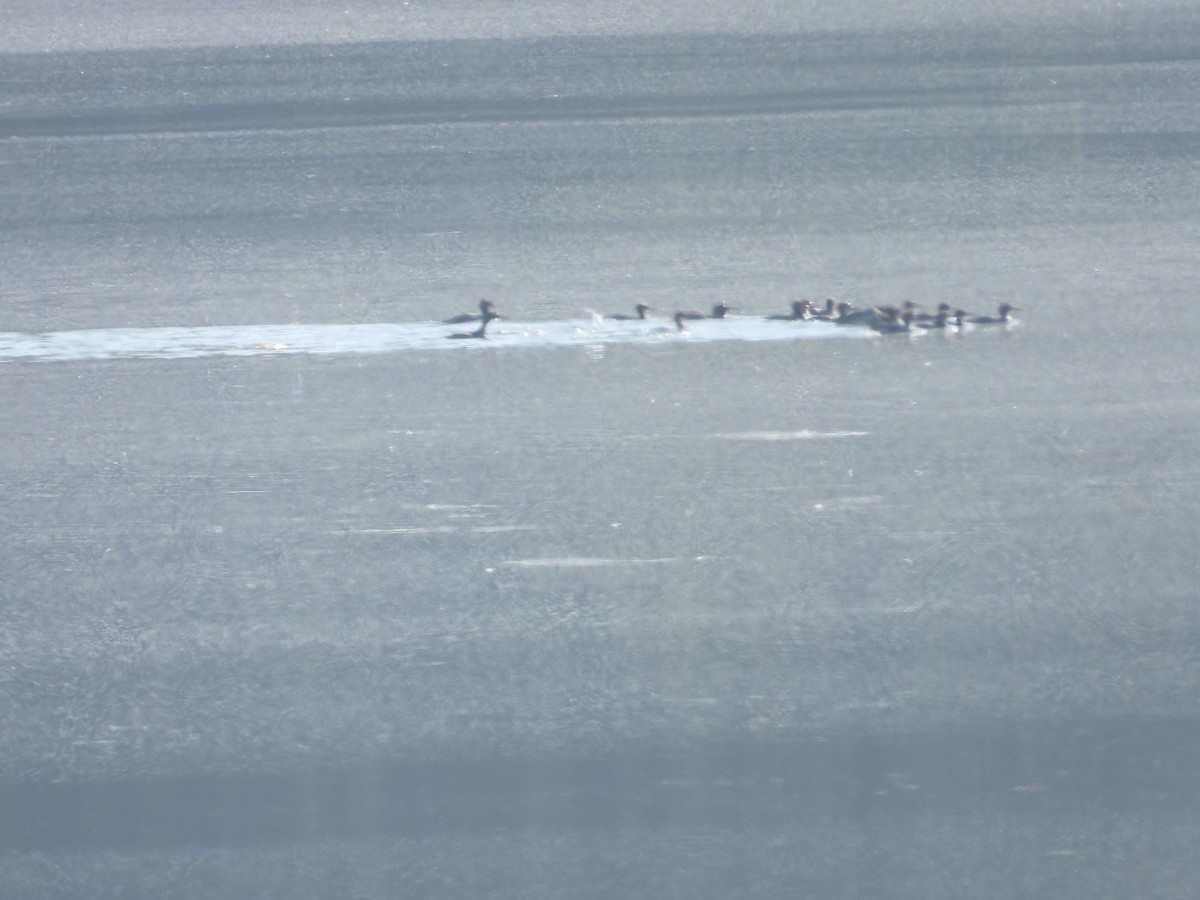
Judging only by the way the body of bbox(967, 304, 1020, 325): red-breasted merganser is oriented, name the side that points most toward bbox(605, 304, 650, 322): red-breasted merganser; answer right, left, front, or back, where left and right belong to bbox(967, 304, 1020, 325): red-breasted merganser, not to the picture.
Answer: back

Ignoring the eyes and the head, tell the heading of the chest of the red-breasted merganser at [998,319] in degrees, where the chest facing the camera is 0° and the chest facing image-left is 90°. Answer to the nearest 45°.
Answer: approximately 270°

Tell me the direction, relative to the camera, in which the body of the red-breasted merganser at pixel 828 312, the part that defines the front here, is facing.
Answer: to the viewer's right

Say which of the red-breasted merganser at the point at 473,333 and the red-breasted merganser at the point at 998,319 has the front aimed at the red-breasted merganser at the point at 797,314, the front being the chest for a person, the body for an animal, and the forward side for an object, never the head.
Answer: the red-breasted merganser at the point at 473,333

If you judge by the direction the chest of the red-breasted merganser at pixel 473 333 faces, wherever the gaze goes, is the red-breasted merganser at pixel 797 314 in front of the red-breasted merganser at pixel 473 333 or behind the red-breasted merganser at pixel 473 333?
in front

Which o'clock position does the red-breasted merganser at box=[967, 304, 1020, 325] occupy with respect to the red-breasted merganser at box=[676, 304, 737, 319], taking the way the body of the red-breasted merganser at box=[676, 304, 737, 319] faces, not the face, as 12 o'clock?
the red-breasted merganser at box=[967, 304, 1020, 325] is roughly at 12 o'clock from the red-breasted merganser at box=[676, 304, 737, 319].

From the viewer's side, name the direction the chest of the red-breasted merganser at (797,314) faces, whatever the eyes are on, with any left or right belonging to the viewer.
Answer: facing to the right of the viewer

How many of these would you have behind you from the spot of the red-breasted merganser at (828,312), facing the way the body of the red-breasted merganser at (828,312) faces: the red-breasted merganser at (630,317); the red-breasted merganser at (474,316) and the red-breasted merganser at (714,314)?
3

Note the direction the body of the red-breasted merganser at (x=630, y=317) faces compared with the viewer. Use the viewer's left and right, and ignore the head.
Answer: facing to the right of the viewer

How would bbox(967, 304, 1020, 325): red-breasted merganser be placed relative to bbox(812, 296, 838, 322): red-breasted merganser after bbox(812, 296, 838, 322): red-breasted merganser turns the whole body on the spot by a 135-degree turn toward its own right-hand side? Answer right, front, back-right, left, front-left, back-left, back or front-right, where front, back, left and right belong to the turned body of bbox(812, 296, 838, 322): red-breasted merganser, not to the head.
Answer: back-left

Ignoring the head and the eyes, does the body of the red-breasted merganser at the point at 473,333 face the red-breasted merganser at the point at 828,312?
yes

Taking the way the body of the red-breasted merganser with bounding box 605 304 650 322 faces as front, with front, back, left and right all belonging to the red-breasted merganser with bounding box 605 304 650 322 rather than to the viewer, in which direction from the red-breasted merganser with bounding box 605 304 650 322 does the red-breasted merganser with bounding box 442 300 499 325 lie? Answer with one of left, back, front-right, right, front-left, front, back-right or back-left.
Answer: back

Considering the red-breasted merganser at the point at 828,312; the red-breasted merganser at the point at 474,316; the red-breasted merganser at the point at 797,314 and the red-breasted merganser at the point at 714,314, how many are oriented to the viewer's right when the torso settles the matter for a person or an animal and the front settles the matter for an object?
4

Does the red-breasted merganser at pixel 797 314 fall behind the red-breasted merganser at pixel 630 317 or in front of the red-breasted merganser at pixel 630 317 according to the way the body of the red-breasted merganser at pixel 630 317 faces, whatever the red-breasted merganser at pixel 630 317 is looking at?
in front

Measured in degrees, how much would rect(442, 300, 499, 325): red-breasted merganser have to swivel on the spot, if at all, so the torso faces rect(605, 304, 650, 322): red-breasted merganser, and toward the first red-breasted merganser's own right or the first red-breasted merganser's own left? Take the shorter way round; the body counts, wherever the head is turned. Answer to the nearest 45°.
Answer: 0° — it already faces it

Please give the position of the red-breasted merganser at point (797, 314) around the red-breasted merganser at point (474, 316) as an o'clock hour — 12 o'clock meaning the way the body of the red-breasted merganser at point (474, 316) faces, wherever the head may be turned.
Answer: the red-breasted merganser at point (797, 314) is roughly at 12 o'clock from the red-breasted merganser at point (474, 316).

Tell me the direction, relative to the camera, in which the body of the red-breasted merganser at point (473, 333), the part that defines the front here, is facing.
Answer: to the viewer's right
